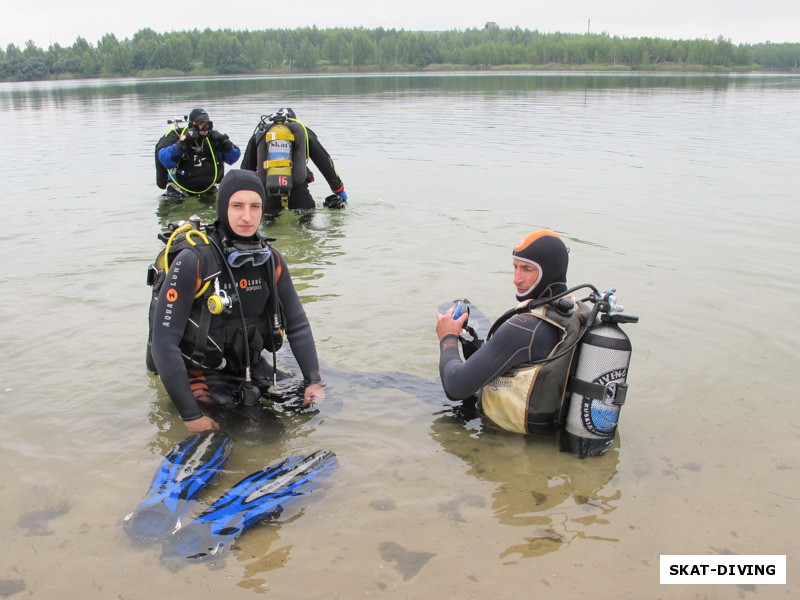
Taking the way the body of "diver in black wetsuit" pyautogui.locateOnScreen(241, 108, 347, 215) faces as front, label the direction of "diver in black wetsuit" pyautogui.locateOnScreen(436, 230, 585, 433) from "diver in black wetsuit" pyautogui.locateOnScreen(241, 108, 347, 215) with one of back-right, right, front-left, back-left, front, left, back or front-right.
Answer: back

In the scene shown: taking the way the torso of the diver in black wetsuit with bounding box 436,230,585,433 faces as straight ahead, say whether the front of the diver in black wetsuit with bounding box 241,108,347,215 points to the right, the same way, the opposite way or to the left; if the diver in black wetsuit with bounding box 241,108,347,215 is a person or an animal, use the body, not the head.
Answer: to the right

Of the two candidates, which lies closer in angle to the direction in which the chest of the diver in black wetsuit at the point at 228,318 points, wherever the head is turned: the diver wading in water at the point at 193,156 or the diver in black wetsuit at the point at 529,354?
the diver in black wetsuit

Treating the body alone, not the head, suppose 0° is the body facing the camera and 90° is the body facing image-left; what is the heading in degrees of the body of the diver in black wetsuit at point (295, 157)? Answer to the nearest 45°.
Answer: approximately 180°

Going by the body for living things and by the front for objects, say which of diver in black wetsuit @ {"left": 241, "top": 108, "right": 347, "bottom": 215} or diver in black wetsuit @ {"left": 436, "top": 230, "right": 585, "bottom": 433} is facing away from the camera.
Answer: diver in black wetsuit @ {"left": 241, "top": 108, "right": 347, "bottom": 215}

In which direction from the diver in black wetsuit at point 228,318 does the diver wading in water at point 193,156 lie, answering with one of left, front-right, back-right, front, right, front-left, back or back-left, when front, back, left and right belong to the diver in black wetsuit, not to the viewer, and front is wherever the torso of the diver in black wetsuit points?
back-left

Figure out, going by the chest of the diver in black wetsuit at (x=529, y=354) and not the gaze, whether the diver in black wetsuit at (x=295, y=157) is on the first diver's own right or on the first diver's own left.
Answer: on the first diver's own right

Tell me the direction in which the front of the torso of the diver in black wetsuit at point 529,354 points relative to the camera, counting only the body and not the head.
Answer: to the viewer's left

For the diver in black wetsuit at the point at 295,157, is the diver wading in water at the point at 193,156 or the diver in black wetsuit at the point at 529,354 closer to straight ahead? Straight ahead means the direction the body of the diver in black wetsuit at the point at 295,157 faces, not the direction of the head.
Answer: the diver wading in water

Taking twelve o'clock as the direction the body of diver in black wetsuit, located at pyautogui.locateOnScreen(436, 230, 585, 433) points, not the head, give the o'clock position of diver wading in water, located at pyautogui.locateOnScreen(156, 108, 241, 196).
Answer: The diver wading in water is roughly at 2 o'clock from the diver in black wetsuit.

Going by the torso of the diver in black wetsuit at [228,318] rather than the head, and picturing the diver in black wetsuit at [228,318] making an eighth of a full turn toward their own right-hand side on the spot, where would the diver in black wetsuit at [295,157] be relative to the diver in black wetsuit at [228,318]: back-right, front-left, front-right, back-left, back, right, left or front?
back

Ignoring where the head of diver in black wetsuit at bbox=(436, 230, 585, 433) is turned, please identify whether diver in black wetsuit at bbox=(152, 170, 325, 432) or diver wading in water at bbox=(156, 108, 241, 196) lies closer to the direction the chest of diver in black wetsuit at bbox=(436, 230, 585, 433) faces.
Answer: the diver in black wetsuit
